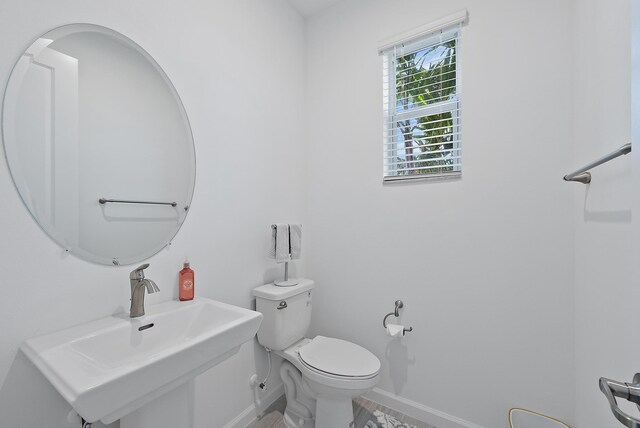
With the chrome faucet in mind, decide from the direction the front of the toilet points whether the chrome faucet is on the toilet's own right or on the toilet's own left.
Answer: on the toilet's own right

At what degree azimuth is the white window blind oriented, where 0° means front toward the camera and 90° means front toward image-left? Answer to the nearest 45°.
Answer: approximately 45°

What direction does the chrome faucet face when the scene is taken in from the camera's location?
facing the viewer and to the right of the viewer

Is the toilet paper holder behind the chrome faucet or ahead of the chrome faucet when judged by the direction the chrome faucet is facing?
ahead

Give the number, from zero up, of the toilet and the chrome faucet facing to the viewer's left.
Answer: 0

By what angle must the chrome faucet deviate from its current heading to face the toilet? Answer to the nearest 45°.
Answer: approximately 45° to its left

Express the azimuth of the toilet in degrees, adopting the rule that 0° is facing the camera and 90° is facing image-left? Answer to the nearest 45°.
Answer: approximately 315°

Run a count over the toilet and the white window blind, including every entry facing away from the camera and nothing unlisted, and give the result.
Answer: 0
